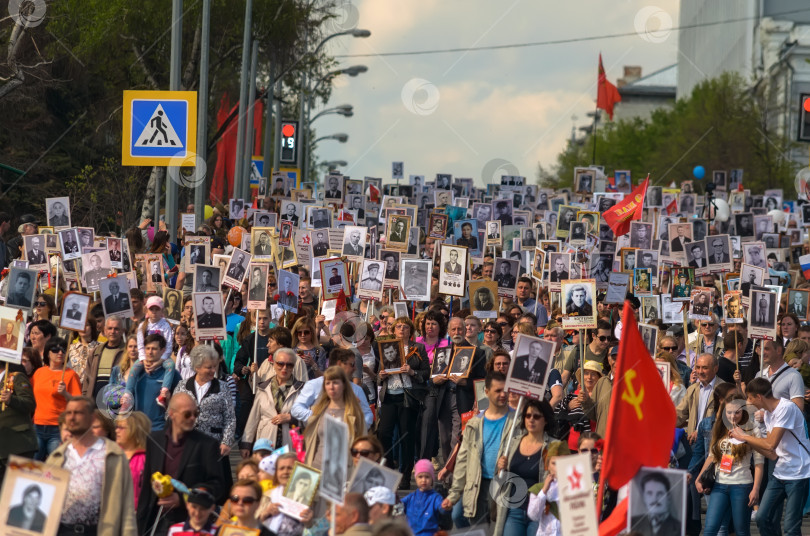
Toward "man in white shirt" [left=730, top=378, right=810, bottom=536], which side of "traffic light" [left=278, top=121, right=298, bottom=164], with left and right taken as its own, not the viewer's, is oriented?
front

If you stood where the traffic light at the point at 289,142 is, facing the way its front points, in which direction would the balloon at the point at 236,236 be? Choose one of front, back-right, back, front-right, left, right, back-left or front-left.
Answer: front

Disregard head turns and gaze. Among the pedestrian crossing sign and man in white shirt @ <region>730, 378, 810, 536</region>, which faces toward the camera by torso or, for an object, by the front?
the pedestrian crossing sign

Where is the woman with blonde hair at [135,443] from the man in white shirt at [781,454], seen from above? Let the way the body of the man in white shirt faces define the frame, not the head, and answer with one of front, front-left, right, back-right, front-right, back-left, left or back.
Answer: front-left

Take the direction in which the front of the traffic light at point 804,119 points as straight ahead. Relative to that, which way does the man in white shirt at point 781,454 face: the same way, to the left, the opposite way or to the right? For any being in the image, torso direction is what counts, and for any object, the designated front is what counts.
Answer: to the right

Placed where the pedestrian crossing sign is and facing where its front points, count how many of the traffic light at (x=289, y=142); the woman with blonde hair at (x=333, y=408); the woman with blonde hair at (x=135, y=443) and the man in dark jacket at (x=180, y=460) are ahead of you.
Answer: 3

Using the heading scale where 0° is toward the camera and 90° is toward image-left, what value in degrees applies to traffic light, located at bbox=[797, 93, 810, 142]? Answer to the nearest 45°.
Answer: approximately 0°

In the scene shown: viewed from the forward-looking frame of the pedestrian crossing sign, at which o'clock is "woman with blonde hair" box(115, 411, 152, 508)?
The woman with blonde hair is roughly at 12 o'clock from the pedestrian crossing sign.

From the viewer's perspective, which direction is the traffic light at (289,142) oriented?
toward the camera

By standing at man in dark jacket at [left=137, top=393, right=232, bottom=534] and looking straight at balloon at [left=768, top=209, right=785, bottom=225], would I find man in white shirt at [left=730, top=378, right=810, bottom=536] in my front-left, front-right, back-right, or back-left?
front-right

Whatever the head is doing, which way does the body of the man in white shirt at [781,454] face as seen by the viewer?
to the viewer's left
